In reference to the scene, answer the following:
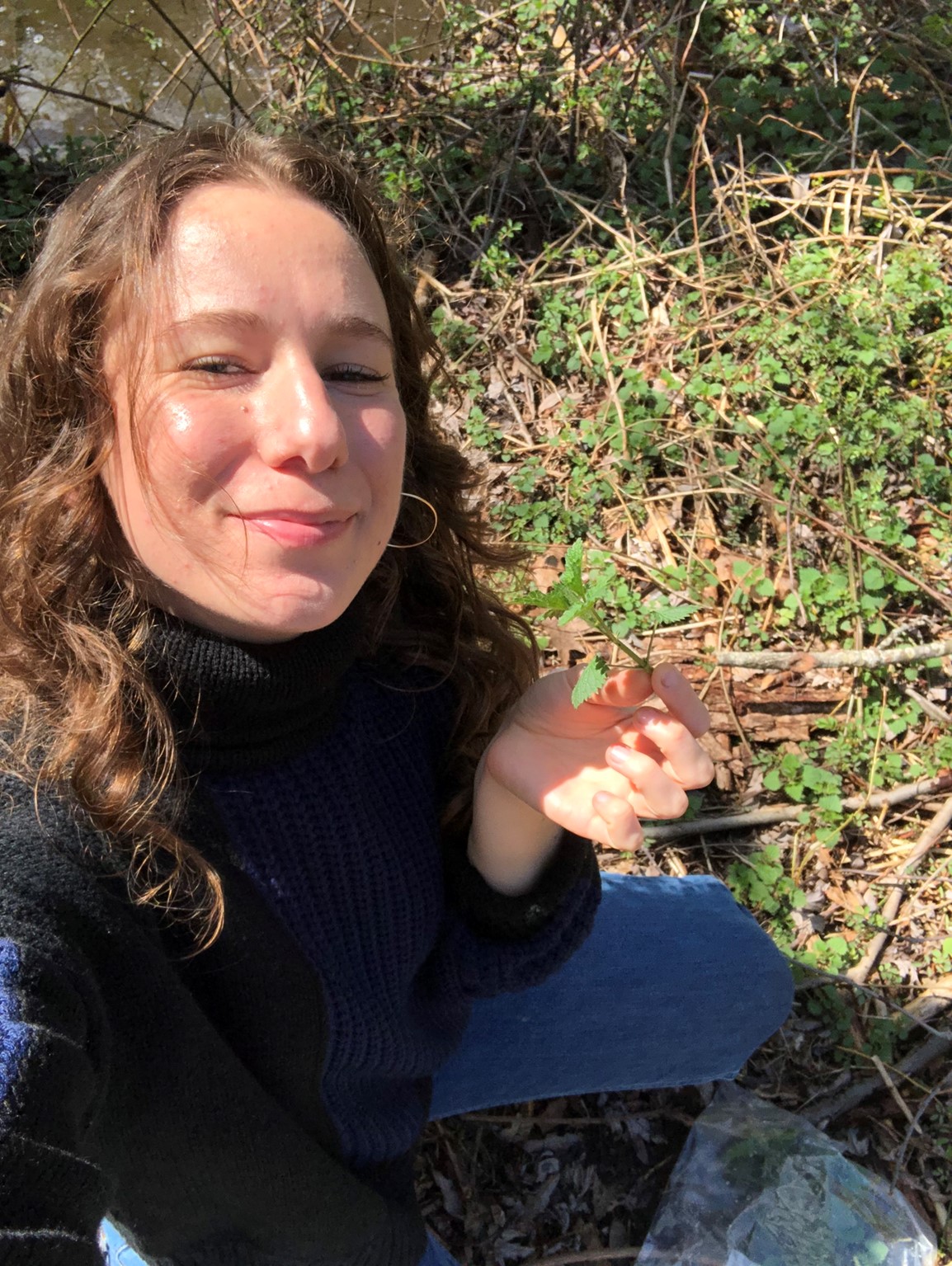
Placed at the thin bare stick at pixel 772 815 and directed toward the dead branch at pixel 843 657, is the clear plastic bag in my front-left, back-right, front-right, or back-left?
back-right

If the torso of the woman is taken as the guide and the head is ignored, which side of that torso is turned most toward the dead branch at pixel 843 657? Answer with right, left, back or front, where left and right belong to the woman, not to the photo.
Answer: left

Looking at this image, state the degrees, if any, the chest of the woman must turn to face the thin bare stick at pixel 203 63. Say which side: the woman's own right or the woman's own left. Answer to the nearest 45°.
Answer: approximately 135° to the woman's own left

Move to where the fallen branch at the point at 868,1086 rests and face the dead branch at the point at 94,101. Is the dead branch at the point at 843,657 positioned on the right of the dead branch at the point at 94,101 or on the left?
right

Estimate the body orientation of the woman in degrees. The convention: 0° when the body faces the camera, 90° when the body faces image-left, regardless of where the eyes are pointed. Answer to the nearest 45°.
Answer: approximately 315°
